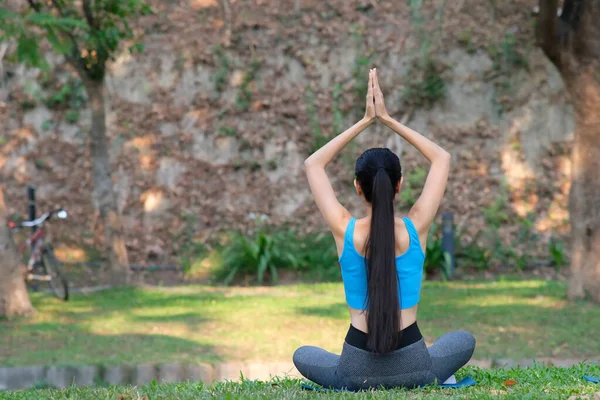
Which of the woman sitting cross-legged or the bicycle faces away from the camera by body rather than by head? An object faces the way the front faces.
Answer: the woman sitting cross-legged

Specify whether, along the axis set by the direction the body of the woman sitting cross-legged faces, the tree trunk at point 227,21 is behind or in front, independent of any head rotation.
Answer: in front

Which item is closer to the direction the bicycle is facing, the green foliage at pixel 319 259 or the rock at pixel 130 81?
the green foliage

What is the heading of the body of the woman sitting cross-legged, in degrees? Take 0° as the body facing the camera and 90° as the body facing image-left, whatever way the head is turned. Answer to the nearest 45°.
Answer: approximately 180°

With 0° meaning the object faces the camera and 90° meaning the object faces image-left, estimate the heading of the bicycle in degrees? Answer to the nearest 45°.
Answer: approximately 315°

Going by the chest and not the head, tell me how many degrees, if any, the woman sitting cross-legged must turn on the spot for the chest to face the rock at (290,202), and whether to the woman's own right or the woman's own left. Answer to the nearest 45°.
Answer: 0° — they already face it

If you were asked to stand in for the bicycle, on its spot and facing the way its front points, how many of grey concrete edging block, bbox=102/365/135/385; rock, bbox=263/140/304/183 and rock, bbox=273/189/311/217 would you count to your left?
2

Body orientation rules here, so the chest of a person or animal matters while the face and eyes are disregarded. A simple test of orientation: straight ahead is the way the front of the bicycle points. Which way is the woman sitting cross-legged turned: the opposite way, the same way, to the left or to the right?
to the left

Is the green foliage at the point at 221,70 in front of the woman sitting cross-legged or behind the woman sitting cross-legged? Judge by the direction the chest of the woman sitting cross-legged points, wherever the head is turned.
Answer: in front

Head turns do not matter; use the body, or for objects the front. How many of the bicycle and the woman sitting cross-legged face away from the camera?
1

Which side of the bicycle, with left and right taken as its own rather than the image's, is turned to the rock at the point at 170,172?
left

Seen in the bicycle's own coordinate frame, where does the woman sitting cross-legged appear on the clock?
The woman sitting cross-legged is roughly at 1 o'clock from the bicycle.

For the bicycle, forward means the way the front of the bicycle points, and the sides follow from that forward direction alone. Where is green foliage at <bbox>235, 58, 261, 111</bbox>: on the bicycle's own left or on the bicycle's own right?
on the bicycle's own left

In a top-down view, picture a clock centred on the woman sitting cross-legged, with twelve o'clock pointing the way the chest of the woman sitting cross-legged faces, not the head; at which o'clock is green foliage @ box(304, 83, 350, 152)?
The green foliage is roughly at 12 o'clock from the woman sitting cross-legged.

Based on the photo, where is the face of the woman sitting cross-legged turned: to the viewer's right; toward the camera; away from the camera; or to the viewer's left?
away from the camera

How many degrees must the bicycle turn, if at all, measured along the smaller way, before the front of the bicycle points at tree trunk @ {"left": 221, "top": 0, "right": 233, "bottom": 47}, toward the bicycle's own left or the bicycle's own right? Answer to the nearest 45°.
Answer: approximately 90° to the bicycle's own left

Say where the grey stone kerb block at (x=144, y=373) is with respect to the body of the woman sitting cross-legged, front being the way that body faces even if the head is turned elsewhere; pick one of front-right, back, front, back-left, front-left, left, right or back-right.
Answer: front-left
